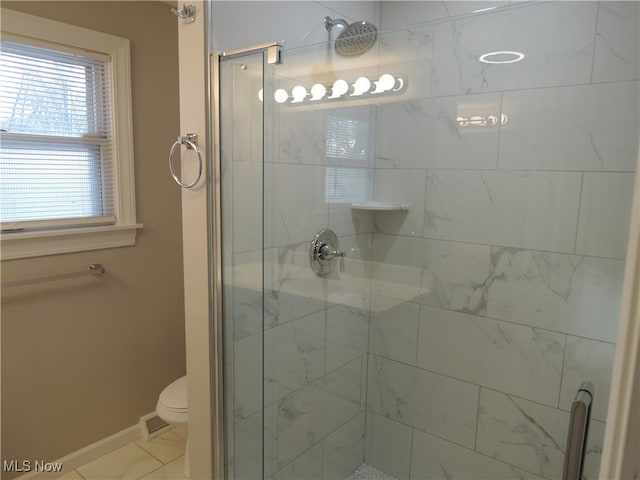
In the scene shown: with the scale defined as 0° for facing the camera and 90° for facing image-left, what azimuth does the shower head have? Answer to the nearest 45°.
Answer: approximately 315°

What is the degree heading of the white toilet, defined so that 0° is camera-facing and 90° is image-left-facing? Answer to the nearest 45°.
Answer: approximately 45°
